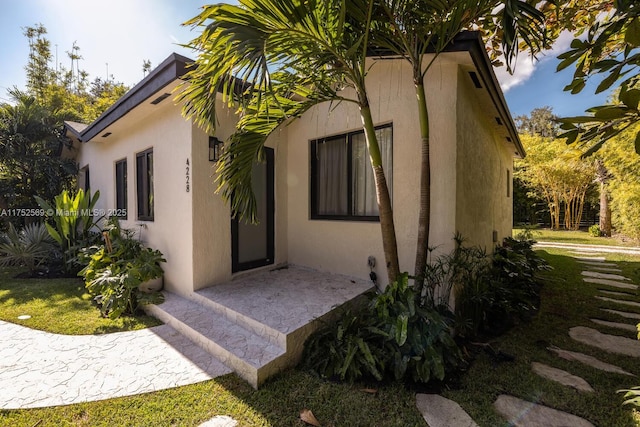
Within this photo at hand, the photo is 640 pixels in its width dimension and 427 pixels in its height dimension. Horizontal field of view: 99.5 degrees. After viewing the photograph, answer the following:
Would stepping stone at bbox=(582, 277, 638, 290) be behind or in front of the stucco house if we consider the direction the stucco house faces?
behind

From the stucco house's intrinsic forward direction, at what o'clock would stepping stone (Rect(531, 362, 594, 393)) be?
The stepping stone is roughly at 9 o'clock from the stucco house.

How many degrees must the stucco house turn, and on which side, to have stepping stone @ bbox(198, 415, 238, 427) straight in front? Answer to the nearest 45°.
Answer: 0° — it already faces it

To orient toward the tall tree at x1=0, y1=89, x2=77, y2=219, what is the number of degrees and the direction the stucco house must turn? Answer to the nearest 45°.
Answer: approximately 90° to its right

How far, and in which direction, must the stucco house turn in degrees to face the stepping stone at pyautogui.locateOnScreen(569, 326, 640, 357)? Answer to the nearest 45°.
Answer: approximately 90° to its left

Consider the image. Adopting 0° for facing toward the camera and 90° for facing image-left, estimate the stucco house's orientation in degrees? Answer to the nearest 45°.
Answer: approximately 45°

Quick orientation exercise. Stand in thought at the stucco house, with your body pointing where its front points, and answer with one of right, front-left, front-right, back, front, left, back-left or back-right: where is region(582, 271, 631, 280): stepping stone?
back-left

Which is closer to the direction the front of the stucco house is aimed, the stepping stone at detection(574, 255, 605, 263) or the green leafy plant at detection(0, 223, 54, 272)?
the green leafy plant
